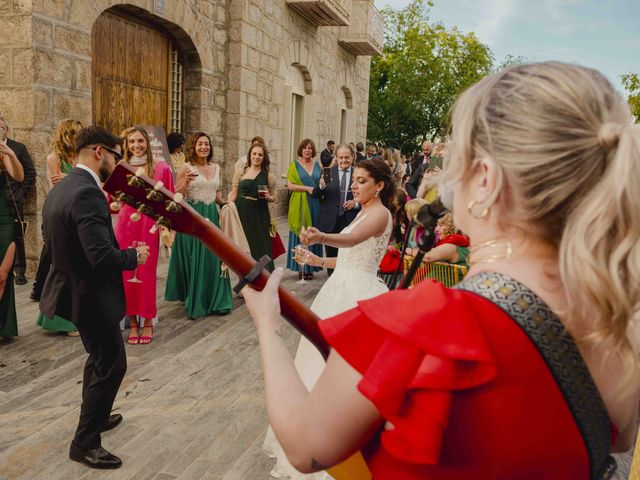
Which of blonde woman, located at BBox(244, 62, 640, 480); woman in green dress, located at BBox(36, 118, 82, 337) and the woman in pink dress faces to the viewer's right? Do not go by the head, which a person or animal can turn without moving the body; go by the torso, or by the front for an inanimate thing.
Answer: the woman in green dress

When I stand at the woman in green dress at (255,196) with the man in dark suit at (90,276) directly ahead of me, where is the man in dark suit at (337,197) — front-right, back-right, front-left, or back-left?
back-left

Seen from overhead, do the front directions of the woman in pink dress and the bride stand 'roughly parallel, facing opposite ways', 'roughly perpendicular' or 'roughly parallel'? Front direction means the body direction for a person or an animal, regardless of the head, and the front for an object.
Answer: roughly perpendicular

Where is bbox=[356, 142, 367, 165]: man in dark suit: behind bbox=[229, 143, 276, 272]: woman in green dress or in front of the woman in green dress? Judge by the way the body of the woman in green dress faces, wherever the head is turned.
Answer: behind

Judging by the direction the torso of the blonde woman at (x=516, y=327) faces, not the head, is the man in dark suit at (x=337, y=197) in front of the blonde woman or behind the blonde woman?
in front

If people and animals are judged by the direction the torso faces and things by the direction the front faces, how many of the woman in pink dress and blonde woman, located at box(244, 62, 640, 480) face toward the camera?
1

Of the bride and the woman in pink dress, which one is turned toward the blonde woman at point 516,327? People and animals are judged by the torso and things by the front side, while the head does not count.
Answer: the woman in pink dress

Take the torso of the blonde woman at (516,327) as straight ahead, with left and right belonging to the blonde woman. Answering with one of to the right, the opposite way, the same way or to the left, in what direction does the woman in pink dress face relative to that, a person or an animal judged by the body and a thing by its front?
the opposite way

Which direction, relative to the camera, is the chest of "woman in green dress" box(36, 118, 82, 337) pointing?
to the viewer's right

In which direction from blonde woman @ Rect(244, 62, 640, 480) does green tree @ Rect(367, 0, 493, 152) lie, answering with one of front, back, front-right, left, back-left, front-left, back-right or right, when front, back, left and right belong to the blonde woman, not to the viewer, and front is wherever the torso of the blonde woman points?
front-right

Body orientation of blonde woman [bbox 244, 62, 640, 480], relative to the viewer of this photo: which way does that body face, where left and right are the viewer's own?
facing away from the viewer and to the left of the viewer

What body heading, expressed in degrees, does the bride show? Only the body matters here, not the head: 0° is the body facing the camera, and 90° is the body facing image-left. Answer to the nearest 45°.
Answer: approximately 90°

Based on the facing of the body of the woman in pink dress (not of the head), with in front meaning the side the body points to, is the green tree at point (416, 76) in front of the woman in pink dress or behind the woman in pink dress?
behind

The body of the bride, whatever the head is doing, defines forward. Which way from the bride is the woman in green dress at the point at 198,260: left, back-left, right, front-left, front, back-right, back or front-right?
front-right

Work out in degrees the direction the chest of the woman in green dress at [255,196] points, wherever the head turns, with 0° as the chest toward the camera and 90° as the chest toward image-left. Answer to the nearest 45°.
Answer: approximately 0°
